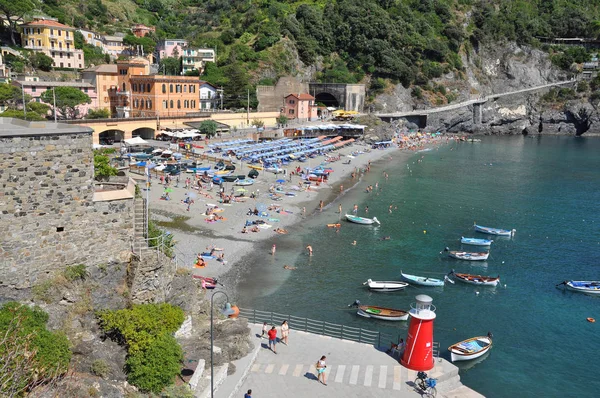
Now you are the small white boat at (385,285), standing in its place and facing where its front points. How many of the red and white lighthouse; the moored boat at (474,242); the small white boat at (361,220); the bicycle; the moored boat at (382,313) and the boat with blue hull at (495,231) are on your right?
3

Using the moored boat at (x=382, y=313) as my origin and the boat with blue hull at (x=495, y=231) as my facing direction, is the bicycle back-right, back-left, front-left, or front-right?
back-right
